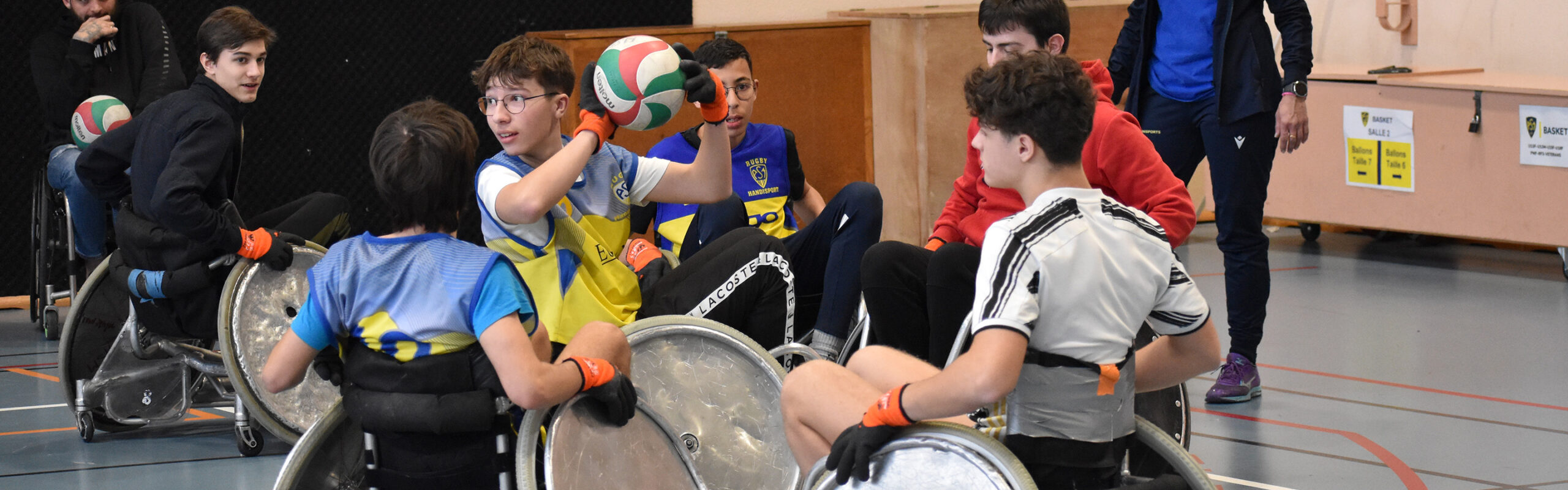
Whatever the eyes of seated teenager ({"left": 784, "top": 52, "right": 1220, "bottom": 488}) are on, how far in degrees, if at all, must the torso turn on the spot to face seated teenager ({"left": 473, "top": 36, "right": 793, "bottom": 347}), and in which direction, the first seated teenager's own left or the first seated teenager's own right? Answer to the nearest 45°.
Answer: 0° — they already face them

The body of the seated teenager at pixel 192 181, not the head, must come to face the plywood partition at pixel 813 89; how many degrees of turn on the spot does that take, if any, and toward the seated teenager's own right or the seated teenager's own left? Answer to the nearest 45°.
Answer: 0° — they already face it

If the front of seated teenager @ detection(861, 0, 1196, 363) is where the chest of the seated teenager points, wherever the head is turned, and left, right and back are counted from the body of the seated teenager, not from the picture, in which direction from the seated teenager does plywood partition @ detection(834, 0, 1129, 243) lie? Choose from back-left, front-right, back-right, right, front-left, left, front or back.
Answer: back-right

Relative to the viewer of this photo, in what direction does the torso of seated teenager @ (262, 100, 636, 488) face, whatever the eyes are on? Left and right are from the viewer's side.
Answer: facing away from the viewer and to the right of the viewer

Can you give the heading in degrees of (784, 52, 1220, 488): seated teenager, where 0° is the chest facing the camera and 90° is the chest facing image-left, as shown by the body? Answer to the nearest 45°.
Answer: approximately 135°

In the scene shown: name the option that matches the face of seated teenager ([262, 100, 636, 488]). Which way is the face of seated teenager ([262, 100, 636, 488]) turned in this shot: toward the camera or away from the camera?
away from the camera

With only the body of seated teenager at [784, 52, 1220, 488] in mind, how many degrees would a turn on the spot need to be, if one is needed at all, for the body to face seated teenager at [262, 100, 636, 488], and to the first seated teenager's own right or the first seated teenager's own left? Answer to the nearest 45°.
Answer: approximately 45° to the first seated teenager's own left

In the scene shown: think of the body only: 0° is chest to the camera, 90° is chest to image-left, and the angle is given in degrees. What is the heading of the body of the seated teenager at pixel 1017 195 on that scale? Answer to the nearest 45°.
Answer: approximately 45°

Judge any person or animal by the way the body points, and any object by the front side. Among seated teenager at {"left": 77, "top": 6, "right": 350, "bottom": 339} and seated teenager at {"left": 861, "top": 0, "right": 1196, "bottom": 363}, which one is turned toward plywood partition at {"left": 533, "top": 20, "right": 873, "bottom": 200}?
seated teenager at {"left": 77, "top": 6, "right": 350, "bottom": 339}
